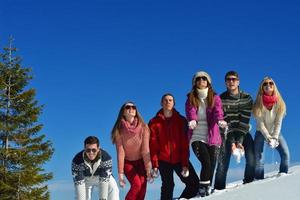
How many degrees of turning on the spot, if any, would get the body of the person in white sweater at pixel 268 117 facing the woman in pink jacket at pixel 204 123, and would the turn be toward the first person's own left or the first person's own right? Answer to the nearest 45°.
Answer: approximately 45° to the first person's own right

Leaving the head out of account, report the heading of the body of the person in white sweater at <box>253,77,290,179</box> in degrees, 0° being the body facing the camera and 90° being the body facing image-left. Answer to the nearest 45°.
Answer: approximately 0°

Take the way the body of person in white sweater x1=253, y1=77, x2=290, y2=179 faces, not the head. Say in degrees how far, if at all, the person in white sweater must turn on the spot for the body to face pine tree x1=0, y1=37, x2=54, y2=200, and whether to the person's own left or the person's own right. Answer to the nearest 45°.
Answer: approximately 135° to the person's own right

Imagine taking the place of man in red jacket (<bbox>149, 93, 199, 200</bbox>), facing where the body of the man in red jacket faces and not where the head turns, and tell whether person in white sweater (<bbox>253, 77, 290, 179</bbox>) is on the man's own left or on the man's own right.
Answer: on the man's own left

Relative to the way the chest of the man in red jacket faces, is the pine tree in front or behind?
behind

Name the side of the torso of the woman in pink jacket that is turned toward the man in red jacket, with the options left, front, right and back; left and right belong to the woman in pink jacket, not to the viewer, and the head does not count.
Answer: right
